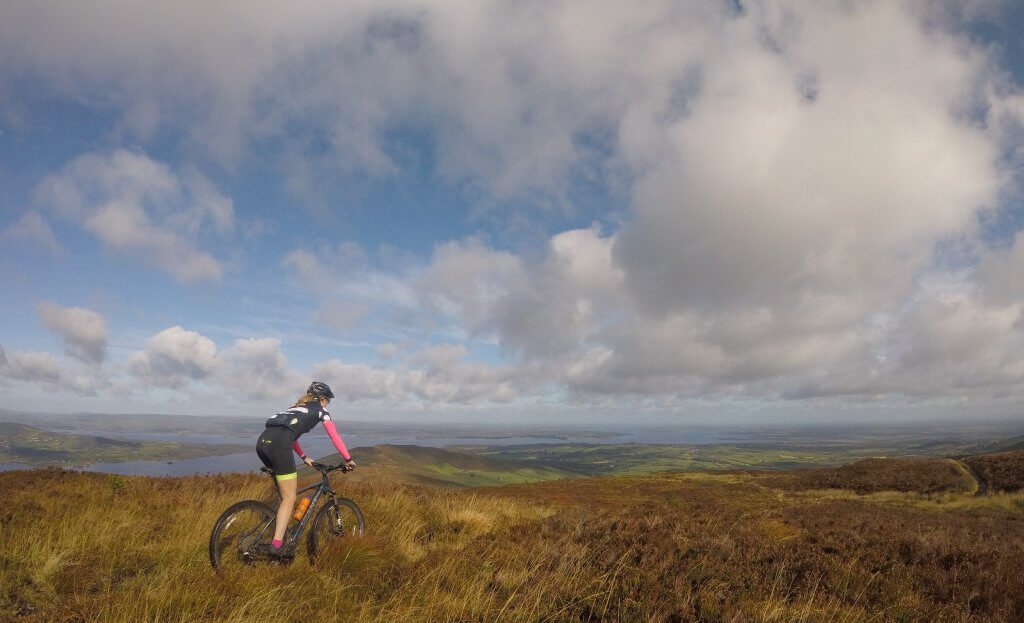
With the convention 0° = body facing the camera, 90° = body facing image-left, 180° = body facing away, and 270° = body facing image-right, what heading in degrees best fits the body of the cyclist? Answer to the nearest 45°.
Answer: approximately 225°

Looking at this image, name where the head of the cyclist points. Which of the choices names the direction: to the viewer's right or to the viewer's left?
to the viewer's right

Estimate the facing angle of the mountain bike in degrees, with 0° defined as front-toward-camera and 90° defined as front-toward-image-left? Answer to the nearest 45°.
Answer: approximately 225°
